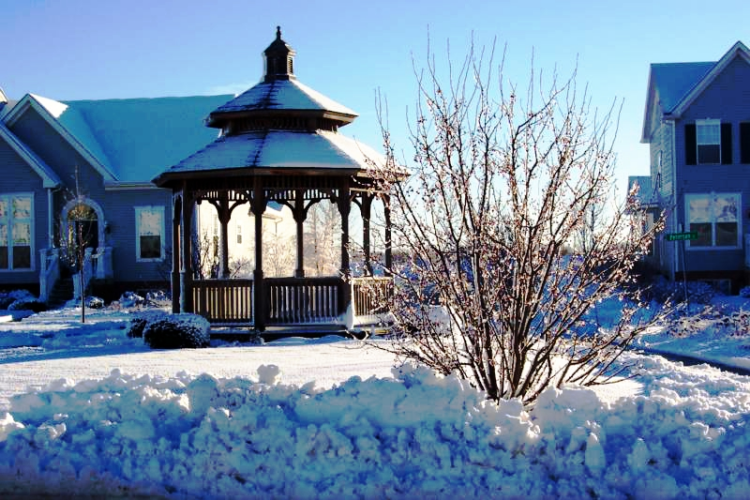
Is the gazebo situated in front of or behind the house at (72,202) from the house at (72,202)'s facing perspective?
in front

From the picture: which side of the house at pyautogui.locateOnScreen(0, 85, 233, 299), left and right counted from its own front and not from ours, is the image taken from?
front

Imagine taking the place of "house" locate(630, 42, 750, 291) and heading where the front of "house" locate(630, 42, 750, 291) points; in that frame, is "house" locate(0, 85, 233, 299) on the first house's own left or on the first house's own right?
on the first house's own right

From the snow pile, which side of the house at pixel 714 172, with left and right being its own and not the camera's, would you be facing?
front

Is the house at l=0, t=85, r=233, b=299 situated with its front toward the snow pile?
yes

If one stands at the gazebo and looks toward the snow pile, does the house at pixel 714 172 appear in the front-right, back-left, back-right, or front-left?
back-left

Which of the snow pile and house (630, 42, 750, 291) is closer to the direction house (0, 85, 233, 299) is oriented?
the snow pile

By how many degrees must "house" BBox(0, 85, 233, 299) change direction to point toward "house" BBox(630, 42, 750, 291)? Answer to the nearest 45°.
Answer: approximately 90° to its left

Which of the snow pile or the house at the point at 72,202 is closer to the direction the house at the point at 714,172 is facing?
the snow pile

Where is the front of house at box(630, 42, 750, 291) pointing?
toward the camera

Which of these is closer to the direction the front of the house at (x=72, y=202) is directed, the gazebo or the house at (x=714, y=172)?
the gazebo

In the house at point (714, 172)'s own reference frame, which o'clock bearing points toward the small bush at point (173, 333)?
The small bush is roughly at 1 o'clock from the house.

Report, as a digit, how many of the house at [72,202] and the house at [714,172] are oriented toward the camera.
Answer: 2

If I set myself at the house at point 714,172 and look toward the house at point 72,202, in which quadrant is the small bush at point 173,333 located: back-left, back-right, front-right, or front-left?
front-left

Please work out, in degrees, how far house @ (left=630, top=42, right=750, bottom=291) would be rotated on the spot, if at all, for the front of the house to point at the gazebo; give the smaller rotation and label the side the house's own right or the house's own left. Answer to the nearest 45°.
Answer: approximately 45° to the house's own right

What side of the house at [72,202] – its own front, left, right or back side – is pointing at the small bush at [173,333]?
front
